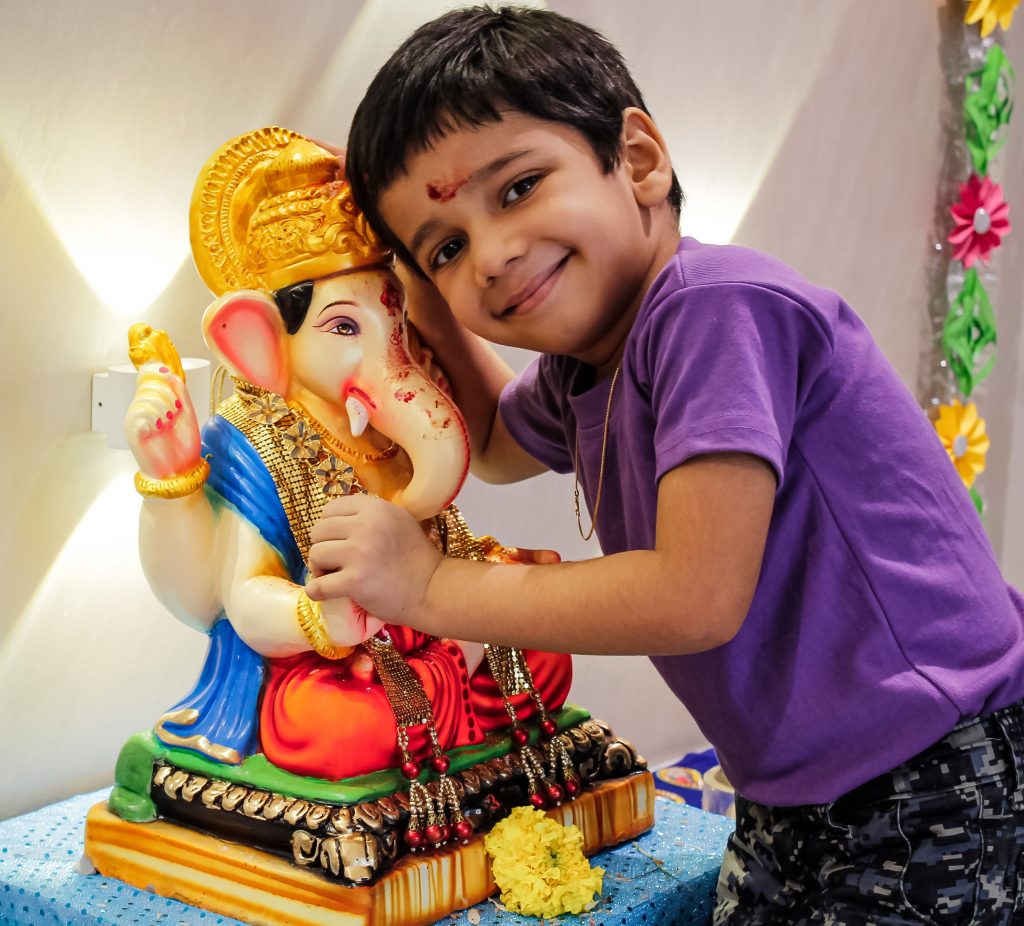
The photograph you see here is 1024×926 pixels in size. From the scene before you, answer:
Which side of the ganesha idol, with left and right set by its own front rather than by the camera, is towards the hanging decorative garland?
left

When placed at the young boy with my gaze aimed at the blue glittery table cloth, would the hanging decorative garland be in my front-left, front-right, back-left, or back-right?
back-right

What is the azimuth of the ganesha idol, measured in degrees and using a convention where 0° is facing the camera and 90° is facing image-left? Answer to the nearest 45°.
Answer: approximately 315°
